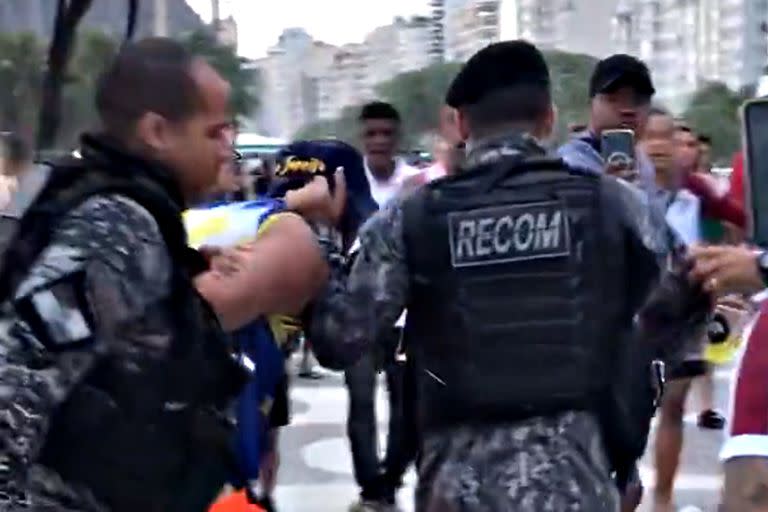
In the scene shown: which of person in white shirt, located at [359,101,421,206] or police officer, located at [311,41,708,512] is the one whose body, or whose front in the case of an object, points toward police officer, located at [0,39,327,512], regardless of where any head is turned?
the person in white shirt

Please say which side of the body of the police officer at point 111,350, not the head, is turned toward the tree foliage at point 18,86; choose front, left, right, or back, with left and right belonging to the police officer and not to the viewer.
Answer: left

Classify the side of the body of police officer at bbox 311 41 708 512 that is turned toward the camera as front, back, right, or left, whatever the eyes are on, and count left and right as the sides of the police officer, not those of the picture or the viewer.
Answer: back

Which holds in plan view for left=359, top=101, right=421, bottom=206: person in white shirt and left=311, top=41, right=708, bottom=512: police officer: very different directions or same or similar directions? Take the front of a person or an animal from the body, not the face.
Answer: very different directions

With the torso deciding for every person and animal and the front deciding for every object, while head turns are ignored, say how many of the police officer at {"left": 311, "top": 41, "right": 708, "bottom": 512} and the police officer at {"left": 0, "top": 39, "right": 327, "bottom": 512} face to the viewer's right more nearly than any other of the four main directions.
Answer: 1

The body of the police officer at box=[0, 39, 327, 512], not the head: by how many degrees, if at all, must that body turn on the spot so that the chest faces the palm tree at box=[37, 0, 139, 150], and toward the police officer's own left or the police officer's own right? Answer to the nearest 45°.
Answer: approximately 90° to the police officer's own left

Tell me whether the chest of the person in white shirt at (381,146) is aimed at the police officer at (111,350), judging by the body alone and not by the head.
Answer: yes

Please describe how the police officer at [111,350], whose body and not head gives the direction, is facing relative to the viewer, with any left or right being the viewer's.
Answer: facing to the right of the viewer
